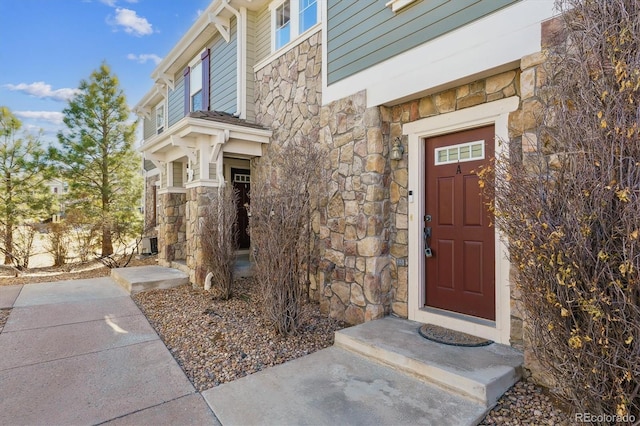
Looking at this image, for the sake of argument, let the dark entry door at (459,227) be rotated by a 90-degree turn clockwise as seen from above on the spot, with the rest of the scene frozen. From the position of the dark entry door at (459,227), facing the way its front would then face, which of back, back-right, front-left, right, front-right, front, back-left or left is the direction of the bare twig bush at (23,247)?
front-left

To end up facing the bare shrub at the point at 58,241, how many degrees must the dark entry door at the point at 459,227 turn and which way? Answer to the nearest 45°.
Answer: approximately 45° to its right

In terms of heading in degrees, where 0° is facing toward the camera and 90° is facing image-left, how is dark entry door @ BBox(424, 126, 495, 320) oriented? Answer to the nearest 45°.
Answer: approximately 45°

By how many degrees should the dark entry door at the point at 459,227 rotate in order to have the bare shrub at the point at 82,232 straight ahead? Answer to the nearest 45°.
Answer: approximately 45° to its right
